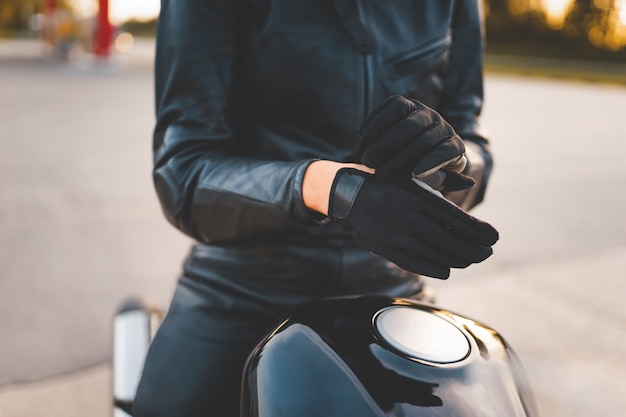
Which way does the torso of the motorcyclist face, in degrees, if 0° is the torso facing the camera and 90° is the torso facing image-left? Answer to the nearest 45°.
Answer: approximately 315°

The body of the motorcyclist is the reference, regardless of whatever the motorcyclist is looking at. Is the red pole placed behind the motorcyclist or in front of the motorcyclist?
behind
